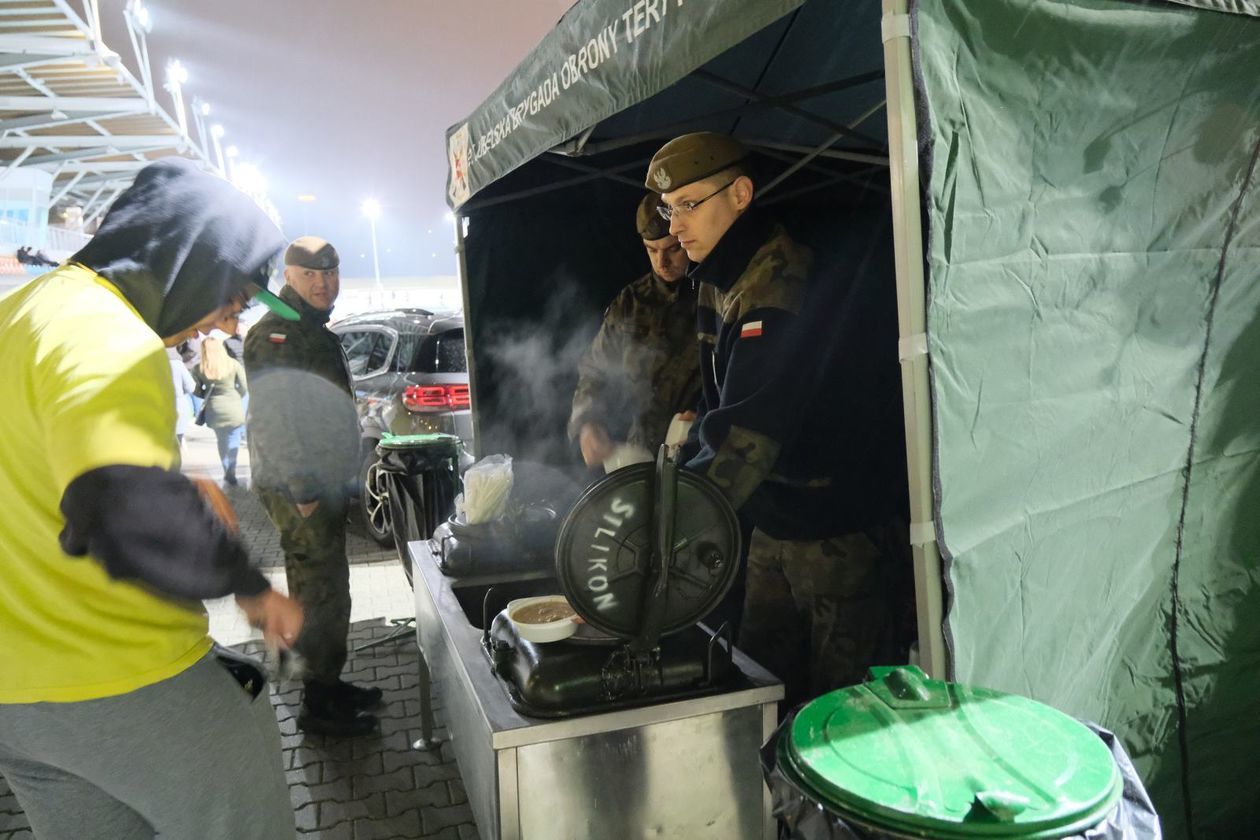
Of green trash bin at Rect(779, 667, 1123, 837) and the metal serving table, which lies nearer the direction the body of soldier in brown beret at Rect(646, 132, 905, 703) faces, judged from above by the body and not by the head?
the metal serving table

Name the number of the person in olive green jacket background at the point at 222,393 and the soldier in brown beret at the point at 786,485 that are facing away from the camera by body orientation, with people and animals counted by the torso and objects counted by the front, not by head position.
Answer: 1

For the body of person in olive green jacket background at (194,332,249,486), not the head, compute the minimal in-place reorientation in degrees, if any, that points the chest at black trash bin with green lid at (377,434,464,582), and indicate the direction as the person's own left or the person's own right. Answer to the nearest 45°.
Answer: approximately 180°

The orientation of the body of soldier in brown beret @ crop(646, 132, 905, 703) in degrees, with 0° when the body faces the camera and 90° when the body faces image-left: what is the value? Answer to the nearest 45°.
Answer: approximately 45°

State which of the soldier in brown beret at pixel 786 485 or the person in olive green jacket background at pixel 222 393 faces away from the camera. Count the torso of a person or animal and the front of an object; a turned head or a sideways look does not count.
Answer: the person in olive green jacket background

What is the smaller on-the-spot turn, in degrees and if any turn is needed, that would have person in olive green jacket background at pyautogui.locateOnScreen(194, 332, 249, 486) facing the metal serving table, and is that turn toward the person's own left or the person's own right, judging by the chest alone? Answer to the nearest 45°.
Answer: approximately 180°

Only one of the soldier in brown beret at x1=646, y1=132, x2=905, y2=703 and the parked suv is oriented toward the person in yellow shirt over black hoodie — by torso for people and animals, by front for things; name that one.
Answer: the soldier in brown beret

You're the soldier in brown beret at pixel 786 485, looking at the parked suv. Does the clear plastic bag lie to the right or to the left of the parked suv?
left

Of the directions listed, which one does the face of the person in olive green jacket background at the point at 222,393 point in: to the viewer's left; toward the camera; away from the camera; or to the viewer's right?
away from the camera

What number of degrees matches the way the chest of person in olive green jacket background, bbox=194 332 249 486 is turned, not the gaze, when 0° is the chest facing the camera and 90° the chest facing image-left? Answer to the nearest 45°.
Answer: approximately 180°

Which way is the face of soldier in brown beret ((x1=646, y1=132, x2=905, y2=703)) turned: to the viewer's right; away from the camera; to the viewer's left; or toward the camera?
to the viewer's left
